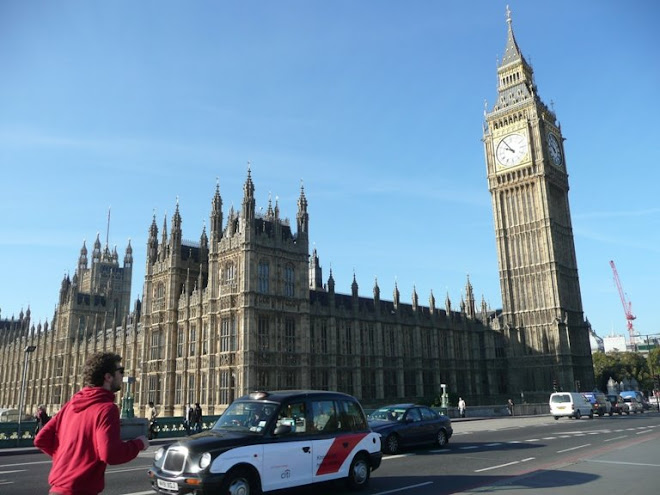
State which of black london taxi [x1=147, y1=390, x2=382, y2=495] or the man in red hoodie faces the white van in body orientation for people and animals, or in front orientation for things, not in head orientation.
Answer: the man in red hoodie

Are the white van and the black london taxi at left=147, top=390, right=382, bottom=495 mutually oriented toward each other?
no

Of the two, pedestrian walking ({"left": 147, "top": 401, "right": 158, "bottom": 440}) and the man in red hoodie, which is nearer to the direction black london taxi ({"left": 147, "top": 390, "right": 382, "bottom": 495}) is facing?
the man in red hoodie

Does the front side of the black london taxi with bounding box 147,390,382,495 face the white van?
no

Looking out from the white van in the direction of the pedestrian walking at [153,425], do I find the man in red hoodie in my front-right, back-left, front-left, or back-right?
front-left

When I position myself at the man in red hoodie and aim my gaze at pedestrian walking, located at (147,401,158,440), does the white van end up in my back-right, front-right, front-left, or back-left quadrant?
front-right

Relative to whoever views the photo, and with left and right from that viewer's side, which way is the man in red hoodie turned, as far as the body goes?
facing away from the viewer and to the right of the viewer

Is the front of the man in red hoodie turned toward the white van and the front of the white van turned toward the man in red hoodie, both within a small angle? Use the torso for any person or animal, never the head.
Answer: no

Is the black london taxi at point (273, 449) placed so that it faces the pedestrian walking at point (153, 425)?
no

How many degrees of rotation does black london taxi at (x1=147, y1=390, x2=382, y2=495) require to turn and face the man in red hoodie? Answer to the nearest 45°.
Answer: approximately 45° to its left

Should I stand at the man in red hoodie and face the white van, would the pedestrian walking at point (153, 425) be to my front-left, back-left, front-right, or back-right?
front-left

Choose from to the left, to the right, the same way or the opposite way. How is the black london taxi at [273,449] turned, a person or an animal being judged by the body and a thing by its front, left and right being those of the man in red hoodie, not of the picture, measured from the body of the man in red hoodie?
the opposite way

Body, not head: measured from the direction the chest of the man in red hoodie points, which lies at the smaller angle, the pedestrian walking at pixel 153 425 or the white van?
the white van

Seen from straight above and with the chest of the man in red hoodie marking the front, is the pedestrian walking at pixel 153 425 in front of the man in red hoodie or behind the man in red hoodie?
in front

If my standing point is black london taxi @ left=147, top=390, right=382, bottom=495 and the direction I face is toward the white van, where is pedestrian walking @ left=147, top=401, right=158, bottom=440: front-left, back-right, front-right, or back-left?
front-left

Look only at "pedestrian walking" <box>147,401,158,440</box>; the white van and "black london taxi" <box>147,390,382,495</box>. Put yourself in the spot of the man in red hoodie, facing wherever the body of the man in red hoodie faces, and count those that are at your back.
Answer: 0
